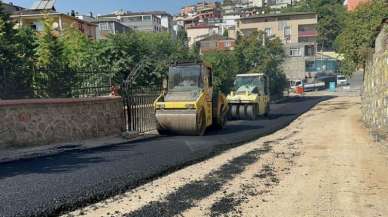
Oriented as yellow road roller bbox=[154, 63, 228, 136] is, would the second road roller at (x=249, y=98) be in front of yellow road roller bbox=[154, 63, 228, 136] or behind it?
behind

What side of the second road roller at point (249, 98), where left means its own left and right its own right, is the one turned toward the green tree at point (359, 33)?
back

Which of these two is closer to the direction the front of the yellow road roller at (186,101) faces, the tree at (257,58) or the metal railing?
the metal railing

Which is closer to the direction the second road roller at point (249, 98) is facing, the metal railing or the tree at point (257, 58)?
the metal railing

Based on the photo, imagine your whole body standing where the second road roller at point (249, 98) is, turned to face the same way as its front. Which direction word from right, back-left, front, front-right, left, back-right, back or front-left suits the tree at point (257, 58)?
back-right

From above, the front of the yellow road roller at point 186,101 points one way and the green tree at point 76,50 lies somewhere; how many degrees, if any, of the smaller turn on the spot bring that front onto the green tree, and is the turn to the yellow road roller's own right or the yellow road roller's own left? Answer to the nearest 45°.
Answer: approximately 90° to the yellow road roller's own right

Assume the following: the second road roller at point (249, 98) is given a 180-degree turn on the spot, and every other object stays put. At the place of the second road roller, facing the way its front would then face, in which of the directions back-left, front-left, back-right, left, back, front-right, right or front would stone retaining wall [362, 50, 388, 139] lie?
right

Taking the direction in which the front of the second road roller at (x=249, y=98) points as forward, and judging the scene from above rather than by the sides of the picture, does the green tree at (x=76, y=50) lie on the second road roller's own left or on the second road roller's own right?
on the second road roller's own right

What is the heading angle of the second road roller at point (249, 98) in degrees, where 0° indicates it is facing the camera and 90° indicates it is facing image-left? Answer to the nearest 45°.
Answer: approximately 45°

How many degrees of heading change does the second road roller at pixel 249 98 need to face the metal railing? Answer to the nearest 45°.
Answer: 0° — it already faces it

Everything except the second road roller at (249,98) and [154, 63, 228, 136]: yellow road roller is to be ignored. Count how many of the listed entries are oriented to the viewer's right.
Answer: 0

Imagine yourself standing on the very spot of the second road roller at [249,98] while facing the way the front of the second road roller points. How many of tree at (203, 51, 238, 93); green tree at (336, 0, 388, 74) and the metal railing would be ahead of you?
1
